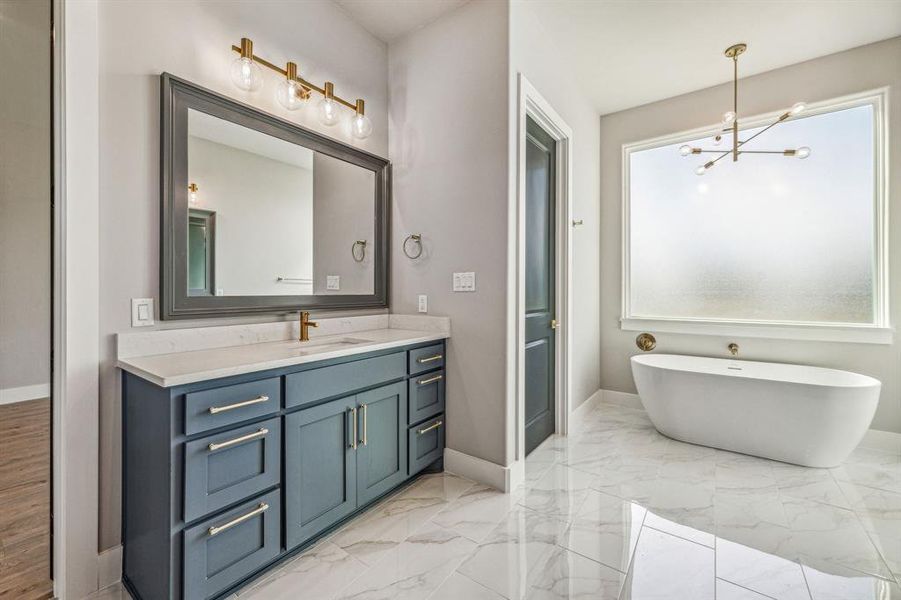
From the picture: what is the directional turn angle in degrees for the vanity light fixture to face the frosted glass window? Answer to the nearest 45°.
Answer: approximately 45° to its left

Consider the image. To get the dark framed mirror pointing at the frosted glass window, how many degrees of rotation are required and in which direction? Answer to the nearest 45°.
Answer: approximately 45° to its left

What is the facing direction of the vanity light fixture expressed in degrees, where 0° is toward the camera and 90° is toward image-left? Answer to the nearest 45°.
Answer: approximately 315°

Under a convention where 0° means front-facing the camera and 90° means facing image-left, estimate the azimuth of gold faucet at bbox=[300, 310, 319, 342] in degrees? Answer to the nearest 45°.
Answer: approximately 315°

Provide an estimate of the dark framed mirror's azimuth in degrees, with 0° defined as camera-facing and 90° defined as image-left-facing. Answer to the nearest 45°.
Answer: approximately 315°

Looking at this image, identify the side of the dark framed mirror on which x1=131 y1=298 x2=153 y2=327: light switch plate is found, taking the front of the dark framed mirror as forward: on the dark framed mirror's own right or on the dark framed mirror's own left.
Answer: on the dark framed mirror's own right

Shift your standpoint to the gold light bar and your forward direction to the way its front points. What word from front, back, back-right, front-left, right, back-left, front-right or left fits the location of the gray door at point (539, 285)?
front-left
